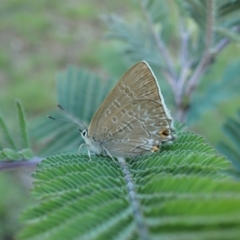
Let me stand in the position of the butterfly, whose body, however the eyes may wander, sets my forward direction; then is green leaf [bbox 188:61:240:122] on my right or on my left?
on my right

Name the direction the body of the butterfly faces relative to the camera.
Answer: to the viewer's left
